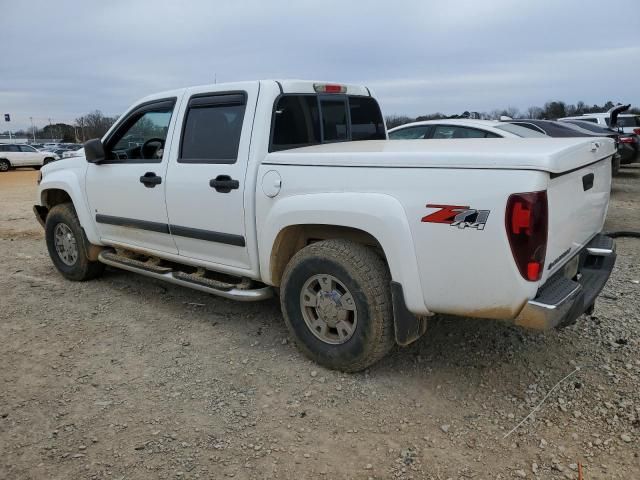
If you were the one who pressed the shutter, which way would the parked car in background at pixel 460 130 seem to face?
facing away from the viewer and to the left of the viewer

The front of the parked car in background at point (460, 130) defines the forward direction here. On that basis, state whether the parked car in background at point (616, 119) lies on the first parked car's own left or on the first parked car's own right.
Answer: on the first parked car's own right

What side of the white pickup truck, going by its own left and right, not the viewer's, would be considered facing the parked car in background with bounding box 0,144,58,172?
front

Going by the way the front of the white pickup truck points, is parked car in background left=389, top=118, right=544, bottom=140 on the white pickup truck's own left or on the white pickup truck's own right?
on the white pickup truck's own right

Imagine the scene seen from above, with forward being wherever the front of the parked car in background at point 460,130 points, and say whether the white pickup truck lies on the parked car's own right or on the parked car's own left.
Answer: on the parked car's own left

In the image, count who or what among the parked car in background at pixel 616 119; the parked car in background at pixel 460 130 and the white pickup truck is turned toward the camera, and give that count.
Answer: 0

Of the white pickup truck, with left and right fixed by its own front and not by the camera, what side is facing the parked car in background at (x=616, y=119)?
right

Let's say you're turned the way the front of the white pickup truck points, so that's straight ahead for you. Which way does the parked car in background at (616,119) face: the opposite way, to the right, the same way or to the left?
the same way

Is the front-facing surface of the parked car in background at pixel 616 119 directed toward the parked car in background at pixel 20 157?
yes

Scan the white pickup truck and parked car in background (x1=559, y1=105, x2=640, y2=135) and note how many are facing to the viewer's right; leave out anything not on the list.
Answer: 0

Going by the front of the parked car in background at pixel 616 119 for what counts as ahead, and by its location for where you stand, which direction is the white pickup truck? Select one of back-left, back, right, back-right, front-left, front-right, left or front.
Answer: left

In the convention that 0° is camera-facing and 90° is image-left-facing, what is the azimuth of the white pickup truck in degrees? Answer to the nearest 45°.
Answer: approximately 135°

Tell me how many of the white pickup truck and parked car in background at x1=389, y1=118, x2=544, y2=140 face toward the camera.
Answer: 0

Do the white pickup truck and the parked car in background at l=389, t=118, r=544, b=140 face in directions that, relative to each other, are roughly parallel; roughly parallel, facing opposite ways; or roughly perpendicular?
roughly parallel
